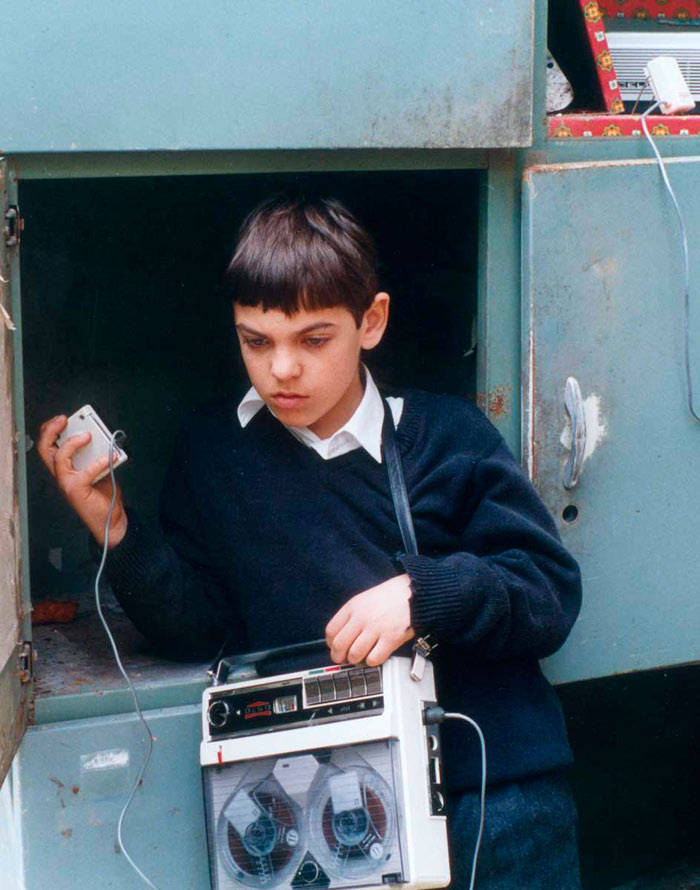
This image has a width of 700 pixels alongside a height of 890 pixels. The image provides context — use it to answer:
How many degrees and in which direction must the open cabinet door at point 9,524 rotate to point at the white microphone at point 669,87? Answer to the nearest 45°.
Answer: approximately 180°

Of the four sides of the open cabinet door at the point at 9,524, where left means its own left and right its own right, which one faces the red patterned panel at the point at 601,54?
back

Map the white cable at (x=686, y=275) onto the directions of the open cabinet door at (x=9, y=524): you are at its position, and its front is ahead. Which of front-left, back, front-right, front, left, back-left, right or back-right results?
back

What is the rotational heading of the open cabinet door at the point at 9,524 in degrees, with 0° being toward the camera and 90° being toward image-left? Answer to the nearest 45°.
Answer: approximately 90°

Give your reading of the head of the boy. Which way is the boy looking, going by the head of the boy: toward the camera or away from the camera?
toward the camera

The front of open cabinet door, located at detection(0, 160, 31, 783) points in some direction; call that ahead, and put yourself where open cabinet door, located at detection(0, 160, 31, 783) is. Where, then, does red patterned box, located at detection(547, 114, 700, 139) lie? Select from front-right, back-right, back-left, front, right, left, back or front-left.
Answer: back

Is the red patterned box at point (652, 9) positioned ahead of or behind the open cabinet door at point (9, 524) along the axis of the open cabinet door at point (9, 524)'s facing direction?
behind
